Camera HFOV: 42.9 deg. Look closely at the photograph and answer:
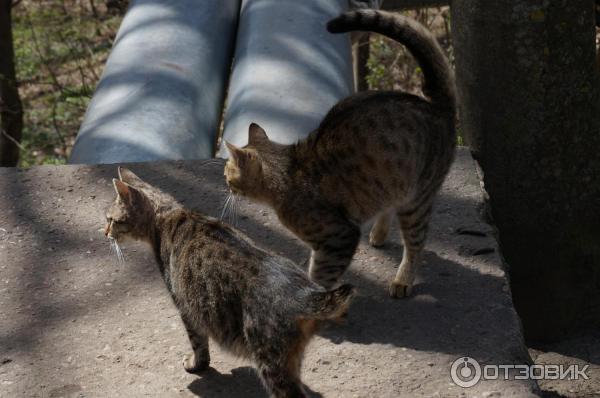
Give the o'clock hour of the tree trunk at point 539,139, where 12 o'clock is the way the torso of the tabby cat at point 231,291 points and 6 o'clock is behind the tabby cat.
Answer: The tree trunk is roughly at 3 o'clock from the tabby cat.

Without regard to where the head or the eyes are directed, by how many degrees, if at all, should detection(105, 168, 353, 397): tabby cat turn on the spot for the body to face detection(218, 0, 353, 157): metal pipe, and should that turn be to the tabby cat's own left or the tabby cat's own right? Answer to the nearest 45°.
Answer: approximately 45° to the tabby cat's own right

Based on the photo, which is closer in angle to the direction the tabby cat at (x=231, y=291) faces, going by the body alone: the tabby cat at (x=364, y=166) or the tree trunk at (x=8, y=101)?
the tree trunk

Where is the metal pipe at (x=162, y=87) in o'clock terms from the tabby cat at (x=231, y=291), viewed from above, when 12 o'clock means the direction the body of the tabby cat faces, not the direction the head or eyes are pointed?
The metal pipe is roughly at 1 o'clock from the tabby cat.

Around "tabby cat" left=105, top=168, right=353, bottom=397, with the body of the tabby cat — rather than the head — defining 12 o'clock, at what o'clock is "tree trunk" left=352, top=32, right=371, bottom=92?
The tree trunk is roughly at 2 o'clock from the tabby cat.

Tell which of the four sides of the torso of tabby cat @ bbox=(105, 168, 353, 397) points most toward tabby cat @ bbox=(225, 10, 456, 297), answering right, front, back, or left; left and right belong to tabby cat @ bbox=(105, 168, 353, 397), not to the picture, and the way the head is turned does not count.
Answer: right

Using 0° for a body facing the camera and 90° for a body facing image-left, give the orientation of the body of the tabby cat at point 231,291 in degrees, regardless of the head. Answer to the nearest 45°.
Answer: approximately 135°

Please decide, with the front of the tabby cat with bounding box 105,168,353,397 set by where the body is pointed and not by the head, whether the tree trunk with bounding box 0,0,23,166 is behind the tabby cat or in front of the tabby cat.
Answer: in front
